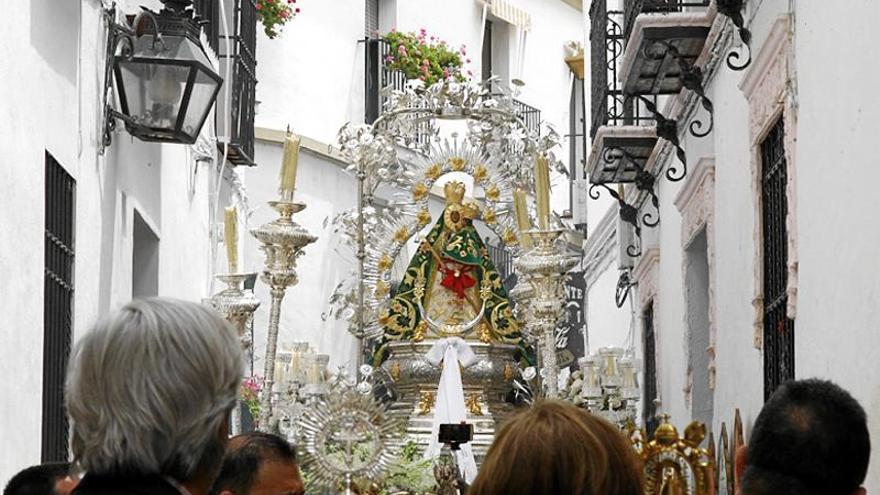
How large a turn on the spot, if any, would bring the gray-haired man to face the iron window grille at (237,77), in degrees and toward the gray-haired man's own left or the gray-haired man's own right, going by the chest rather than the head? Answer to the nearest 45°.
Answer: approximately 45° to the gray-haired man's own left

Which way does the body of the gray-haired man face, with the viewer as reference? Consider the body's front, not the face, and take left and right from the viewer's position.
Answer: facing away from the viewer and to the right of the viewer

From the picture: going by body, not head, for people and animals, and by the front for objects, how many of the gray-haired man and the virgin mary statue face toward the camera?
1

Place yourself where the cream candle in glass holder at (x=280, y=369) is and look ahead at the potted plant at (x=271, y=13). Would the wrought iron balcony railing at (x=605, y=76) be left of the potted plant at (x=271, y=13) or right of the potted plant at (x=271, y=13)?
right

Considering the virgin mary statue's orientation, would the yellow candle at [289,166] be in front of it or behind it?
in front

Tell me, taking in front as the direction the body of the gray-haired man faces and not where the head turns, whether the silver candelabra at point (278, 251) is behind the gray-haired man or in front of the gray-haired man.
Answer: in front

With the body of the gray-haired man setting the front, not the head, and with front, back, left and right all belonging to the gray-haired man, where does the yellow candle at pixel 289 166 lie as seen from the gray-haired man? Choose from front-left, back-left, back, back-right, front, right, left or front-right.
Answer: front-left

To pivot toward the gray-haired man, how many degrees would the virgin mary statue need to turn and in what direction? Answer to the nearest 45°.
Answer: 0° — it already faces them

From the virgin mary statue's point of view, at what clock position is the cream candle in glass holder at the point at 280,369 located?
The cream candle in glass holder is roughly at 1 o'clock from the virgin mary statue.

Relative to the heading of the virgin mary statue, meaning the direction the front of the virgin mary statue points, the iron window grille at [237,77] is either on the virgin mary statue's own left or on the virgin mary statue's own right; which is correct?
on the virgin mary statue's own right

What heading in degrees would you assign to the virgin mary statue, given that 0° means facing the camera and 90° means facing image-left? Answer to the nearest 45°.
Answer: approximately 0°

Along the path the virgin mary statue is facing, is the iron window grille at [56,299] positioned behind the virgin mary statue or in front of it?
in front
